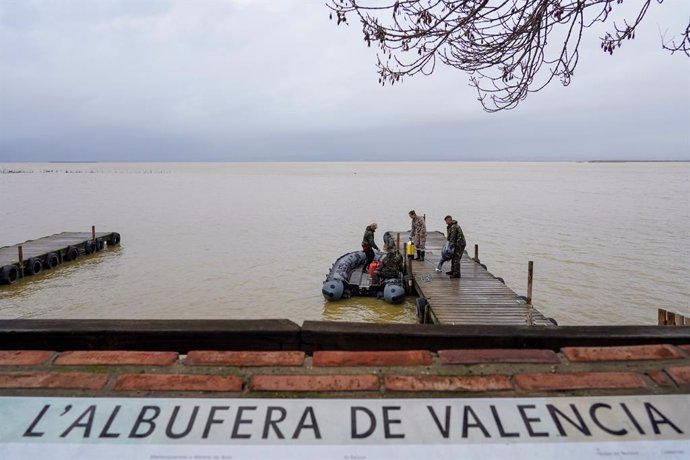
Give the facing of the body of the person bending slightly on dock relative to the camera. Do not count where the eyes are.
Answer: to the viewer's left

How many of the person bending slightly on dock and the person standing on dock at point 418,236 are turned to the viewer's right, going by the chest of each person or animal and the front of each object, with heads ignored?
0

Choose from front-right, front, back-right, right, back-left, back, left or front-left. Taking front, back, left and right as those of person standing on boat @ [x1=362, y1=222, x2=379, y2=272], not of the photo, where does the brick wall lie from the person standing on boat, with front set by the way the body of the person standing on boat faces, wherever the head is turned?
right

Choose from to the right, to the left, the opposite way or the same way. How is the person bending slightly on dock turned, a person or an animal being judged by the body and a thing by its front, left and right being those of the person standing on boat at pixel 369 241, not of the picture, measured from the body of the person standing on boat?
the opposite way

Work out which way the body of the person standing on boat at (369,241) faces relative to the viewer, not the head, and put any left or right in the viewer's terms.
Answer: facing to the right of the viewer

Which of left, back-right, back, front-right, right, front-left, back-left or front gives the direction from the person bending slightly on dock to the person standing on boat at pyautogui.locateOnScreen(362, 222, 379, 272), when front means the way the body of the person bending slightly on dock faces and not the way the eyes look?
front-right
